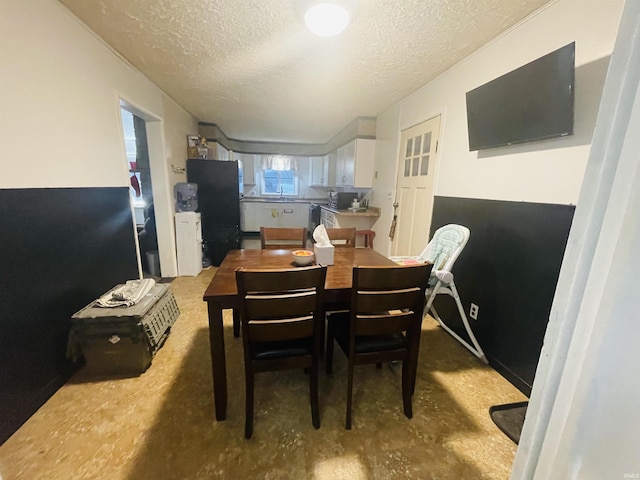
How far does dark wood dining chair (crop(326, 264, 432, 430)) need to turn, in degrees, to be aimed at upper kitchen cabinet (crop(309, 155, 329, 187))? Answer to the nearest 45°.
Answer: approximately 45° to its right

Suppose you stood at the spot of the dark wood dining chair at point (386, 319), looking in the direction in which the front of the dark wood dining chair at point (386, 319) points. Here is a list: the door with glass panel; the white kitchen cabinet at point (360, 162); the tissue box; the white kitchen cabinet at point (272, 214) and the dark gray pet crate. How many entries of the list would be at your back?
0

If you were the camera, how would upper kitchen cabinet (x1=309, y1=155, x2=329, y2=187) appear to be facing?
facing the viewer

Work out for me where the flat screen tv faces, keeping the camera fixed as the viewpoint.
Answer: facing the viewer and to the left of the viewer

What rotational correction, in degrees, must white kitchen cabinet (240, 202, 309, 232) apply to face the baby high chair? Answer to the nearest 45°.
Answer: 0° — it already faces it

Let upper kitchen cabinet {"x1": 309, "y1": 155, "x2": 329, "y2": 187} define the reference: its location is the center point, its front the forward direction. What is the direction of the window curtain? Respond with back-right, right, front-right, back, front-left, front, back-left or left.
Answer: right

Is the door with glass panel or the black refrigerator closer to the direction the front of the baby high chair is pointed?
the black refrigerator

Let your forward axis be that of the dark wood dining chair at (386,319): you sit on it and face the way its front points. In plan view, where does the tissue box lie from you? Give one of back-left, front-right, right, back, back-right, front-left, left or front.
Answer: front

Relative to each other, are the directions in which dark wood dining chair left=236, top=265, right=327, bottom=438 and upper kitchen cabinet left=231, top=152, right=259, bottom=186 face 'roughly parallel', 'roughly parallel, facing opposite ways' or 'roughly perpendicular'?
roughly parallel, facing opposite ways

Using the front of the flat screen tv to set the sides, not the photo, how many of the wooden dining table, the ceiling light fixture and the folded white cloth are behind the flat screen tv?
0

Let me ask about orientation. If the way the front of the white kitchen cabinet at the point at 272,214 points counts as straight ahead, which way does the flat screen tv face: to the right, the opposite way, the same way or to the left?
to the right

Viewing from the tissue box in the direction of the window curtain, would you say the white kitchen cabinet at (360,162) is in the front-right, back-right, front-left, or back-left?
front-right

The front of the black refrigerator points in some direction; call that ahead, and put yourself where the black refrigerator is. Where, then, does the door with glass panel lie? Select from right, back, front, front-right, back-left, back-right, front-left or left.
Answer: front-right

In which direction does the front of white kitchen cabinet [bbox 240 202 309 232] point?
toward the camera

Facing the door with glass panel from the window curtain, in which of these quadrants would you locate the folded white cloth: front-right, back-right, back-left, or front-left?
front-right

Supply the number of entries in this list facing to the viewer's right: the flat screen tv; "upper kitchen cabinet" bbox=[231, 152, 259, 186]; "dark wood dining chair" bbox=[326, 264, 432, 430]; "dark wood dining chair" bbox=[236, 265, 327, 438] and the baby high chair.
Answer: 0

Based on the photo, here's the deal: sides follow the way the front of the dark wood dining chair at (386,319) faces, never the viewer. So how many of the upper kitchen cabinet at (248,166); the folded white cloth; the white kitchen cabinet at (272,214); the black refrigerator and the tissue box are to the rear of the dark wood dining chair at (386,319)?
0

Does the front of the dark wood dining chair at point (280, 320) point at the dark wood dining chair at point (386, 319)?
no

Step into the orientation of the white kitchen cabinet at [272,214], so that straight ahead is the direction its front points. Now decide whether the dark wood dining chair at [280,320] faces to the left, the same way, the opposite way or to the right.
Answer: the opposite way

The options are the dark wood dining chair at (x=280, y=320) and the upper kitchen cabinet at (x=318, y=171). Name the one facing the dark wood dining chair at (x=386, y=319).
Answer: the upper kitchen cabinet
